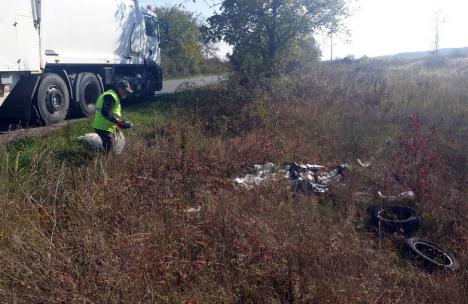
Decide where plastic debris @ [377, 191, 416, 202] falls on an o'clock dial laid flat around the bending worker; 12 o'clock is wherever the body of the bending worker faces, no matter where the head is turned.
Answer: The plastic debris is roughly at 1 o'clock from the bending worker.

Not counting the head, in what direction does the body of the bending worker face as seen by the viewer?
to the viewer's right

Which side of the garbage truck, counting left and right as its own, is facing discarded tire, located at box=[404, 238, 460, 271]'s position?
right

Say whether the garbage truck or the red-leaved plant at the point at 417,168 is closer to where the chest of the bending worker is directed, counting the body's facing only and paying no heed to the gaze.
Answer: the red-leaved plant

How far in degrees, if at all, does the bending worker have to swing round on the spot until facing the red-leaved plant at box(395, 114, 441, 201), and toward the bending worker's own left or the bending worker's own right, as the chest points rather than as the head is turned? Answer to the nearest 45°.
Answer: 0° — they already face it

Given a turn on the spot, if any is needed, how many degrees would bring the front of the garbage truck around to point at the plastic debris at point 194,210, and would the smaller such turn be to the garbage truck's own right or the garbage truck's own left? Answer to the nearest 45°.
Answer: approximately 135° to the garbage truck's own right

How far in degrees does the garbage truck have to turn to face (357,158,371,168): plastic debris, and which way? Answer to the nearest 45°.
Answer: approximately 90° to its right

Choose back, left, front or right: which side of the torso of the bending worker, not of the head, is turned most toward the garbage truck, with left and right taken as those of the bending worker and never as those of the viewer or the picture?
left

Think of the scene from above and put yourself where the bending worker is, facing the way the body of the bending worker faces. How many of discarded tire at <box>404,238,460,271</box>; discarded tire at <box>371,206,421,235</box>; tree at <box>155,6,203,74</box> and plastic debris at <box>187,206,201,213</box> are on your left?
1

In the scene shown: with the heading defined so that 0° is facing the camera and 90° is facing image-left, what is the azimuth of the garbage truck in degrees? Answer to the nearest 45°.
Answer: approximately 225°

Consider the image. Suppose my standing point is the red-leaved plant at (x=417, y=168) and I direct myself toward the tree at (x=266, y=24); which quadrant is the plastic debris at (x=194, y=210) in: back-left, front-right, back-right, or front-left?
back-left

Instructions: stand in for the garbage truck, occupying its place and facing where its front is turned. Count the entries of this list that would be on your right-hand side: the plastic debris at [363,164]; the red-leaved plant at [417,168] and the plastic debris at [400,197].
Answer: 3

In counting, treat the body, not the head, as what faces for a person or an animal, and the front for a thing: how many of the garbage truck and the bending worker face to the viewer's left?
0

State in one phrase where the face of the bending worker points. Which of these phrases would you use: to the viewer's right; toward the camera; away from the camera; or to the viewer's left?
to the viewer's right
